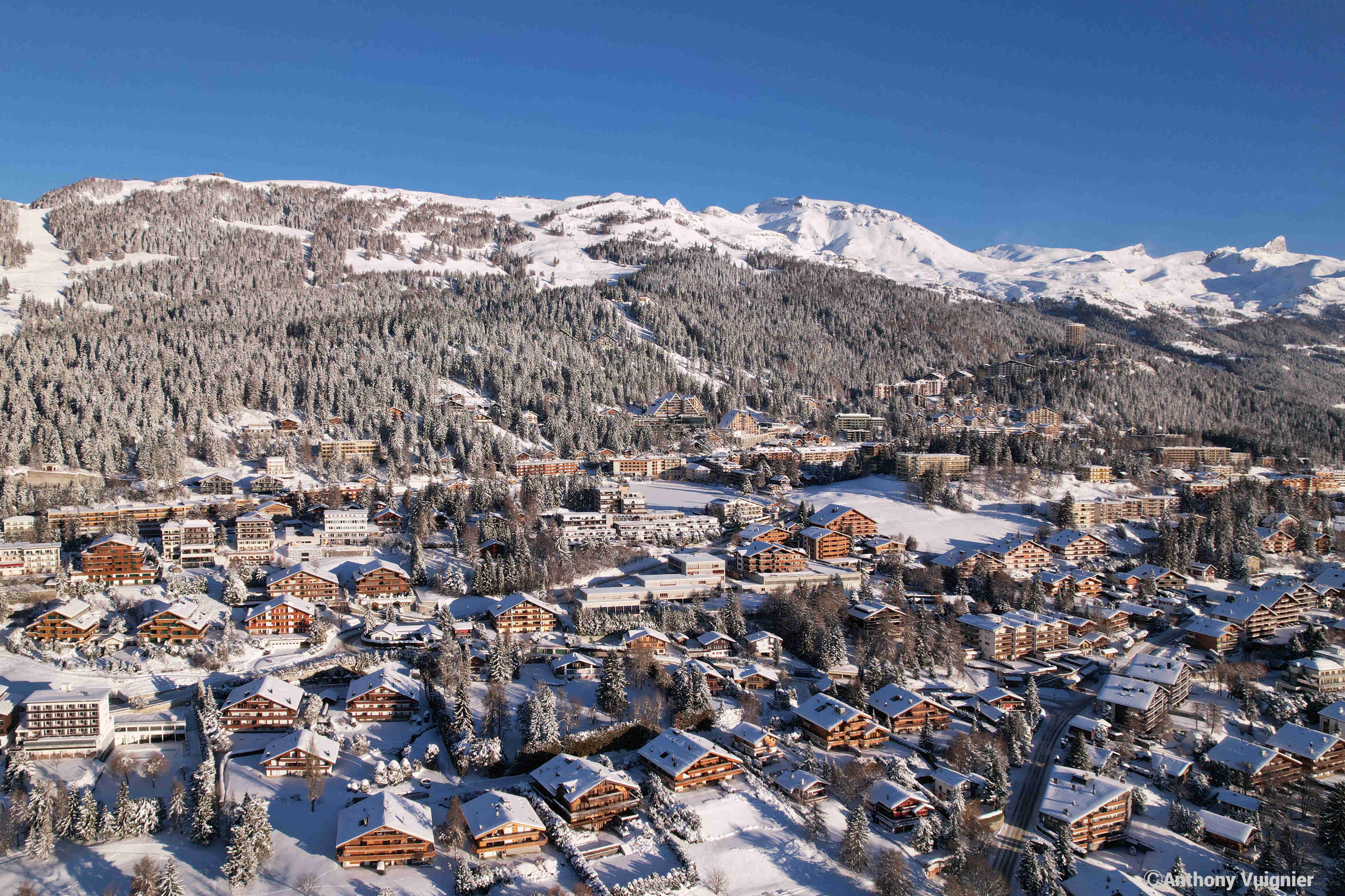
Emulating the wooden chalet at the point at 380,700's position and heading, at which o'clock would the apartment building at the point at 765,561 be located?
The apartment building is roughly at 8 o'clock from the wooden chalet.

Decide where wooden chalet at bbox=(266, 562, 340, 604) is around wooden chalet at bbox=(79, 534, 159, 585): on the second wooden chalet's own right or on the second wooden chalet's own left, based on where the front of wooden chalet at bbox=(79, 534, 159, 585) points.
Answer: on the second wooden chalet's own left

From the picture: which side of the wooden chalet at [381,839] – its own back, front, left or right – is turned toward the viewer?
front

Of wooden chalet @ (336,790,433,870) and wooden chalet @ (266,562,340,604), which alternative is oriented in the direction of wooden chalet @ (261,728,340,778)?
wooden chalet @ (266,562,340,604)

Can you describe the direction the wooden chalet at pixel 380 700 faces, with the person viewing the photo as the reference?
facing the viewer

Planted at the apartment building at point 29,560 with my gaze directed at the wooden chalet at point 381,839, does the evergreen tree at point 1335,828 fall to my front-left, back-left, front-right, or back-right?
front-left

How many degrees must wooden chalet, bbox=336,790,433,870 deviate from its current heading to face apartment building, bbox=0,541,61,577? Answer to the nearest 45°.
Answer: approximately 135° to its right

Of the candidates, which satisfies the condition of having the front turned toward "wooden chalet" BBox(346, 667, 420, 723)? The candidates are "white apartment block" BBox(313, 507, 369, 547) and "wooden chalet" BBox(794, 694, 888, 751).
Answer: the white apartment block

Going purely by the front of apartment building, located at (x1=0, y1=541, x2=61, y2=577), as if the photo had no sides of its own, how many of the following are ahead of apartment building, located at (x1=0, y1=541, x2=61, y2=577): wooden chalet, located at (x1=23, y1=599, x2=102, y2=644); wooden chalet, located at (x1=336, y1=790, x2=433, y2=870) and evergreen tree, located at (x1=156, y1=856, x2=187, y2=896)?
3

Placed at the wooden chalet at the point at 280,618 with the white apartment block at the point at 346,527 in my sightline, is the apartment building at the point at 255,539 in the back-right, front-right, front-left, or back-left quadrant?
front-left

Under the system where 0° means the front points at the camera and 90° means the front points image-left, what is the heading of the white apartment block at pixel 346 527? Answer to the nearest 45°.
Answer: approximately 0°

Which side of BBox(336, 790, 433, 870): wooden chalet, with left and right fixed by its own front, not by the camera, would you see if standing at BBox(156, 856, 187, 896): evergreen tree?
right

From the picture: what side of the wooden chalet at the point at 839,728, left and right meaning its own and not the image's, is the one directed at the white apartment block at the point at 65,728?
right

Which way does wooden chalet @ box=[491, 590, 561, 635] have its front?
toward the camera

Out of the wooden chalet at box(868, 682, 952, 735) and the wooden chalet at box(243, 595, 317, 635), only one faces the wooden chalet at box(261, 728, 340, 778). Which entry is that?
the wooden chalet at box(243, 595, 317, 635)

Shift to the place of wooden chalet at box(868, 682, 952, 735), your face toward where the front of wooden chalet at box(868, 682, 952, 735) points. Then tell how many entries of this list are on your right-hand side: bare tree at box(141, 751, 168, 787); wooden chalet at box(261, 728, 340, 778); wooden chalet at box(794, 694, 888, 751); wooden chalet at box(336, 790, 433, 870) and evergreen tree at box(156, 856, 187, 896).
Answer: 5

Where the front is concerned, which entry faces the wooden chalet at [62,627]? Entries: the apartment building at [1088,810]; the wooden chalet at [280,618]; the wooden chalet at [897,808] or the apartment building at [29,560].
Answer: the apartment building at [29,560]

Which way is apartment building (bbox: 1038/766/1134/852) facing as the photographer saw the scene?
facing the viewer and to the right of the viewer

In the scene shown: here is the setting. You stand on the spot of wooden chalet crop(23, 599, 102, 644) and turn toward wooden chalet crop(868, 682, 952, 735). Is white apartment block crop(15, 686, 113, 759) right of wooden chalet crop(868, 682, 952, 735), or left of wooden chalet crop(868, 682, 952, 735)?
right

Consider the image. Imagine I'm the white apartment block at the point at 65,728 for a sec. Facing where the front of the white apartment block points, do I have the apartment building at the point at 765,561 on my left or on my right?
on my left

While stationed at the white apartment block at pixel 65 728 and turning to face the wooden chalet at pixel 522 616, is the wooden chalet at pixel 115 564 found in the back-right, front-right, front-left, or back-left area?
front-left

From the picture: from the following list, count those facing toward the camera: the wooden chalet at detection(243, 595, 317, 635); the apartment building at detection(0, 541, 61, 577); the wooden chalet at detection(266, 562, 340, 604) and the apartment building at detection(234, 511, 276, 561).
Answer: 4
